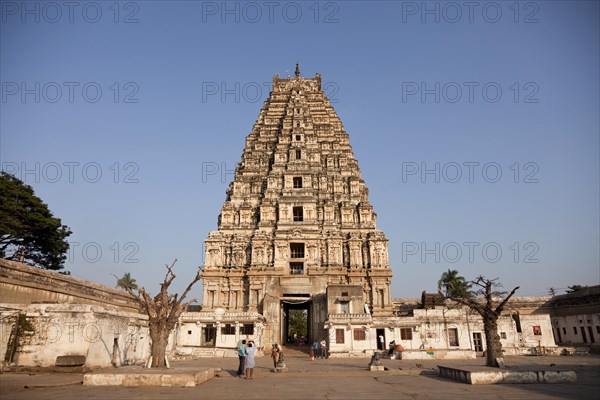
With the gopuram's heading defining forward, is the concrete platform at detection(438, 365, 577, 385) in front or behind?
in front

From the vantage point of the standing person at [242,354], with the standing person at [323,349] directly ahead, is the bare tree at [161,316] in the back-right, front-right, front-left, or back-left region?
back-left

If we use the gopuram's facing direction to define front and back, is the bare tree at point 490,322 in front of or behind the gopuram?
in front

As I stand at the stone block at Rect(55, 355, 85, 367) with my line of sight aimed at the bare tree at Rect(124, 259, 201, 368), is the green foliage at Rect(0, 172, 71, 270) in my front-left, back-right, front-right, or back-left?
back-left

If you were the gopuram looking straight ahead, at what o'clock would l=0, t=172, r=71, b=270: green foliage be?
The green foliage is roughly at 3 o'clock from the gopuram.

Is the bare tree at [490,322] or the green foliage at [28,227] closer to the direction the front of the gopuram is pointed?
the bare tree

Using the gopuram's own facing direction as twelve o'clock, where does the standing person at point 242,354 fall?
The standing person is roughly at 12 o'clock from the gopuram.

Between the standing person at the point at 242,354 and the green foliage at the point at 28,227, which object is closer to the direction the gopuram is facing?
the standing person

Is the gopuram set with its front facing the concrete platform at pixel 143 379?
yes

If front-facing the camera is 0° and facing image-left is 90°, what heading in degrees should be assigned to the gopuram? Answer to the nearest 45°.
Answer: approximately 0°

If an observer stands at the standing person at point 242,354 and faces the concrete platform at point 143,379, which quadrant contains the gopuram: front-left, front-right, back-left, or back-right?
back-right
